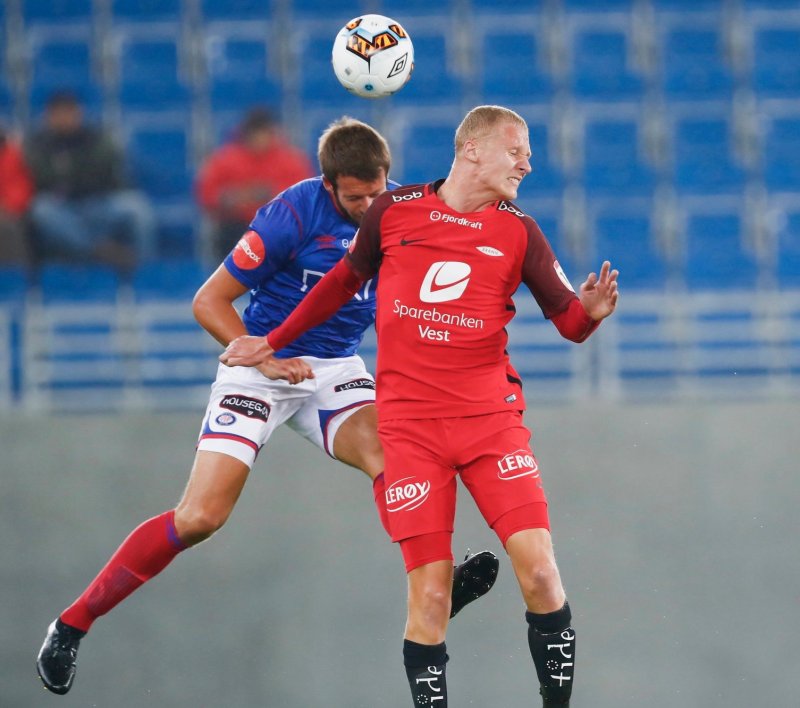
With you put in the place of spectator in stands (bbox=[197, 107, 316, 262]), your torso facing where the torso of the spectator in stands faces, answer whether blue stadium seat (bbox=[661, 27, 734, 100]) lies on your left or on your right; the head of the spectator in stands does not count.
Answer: on your left

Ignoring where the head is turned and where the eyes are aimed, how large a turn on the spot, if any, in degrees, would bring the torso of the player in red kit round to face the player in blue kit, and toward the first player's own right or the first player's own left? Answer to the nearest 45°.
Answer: approximately 135° to the first player's own right

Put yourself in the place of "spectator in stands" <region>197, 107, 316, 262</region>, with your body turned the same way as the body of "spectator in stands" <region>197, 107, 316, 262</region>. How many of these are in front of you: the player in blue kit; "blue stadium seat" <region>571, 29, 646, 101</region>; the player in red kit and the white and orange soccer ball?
3

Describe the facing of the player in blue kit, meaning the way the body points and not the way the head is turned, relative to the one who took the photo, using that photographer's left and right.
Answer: facing the viewer and to the right of the viewer

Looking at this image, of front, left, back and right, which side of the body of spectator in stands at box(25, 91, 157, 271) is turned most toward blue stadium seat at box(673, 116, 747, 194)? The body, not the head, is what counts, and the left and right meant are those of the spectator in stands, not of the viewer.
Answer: left

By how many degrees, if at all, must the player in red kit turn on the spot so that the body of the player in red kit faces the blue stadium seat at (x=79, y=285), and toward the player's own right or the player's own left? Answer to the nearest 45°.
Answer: approximately 135° to the player's own right

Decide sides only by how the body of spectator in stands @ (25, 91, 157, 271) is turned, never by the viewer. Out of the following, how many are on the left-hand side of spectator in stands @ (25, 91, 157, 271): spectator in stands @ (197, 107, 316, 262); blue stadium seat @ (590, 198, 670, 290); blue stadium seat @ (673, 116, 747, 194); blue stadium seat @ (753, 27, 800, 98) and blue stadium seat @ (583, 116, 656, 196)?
5

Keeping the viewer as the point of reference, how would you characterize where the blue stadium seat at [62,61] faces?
facing the viewer

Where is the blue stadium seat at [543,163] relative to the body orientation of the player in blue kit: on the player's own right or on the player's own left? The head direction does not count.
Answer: on the player's own left

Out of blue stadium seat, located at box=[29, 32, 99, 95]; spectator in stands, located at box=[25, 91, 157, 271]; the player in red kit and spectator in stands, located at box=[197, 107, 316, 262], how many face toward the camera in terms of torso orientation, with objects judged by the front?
4

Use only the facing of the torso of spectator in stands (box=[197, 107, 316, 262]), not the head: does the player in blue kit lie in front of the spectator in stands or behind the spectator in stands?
in front
